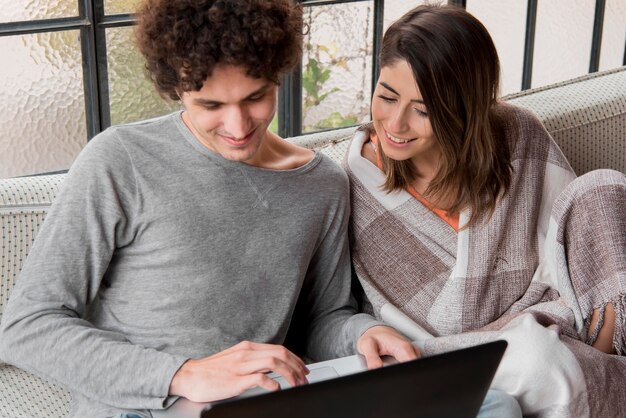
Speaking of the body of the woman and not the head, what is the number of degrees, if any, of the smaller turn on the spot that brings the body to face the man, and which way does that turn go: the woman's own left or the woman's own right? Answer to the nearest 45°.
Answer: approximately 45° to the woman's own right

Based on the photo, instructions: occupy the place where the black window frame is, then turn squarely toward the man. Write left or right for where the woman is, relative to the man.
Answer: left

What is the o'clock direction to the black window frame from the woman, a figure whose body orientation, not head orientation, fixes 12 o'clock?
The black window frame is roughly at 4 o'clock from the woman.

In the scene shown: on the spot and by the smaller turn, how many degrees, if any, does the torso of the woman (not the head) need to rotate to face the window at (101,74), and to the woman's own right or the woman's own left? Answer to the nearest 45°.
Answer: approximately 135° to the woman's own right

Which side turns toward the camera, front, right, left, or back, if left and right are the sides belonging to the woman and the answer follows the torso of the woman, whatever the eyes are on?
front

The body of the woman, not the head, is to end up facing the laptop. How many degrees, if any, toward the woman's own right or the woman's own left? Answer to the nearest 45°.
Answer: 0° — they already face it

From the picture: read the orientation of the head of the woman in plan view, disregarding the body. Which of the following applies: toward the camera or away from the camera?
toward the camera

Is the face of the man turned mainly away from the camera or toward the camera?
toward the camera
